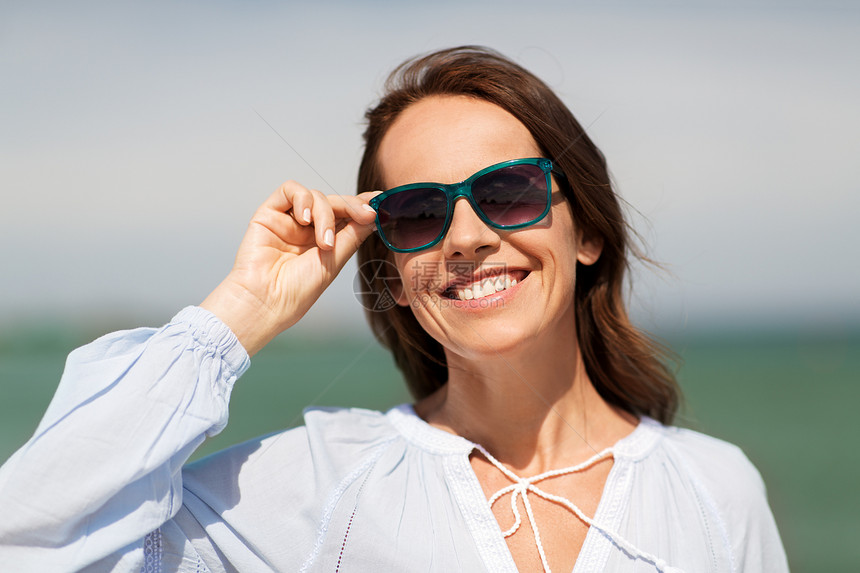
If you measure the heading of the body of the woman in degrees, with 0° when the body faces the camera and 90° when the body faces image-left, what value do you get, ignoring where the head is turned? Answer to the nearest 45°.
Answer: approximately 0°
